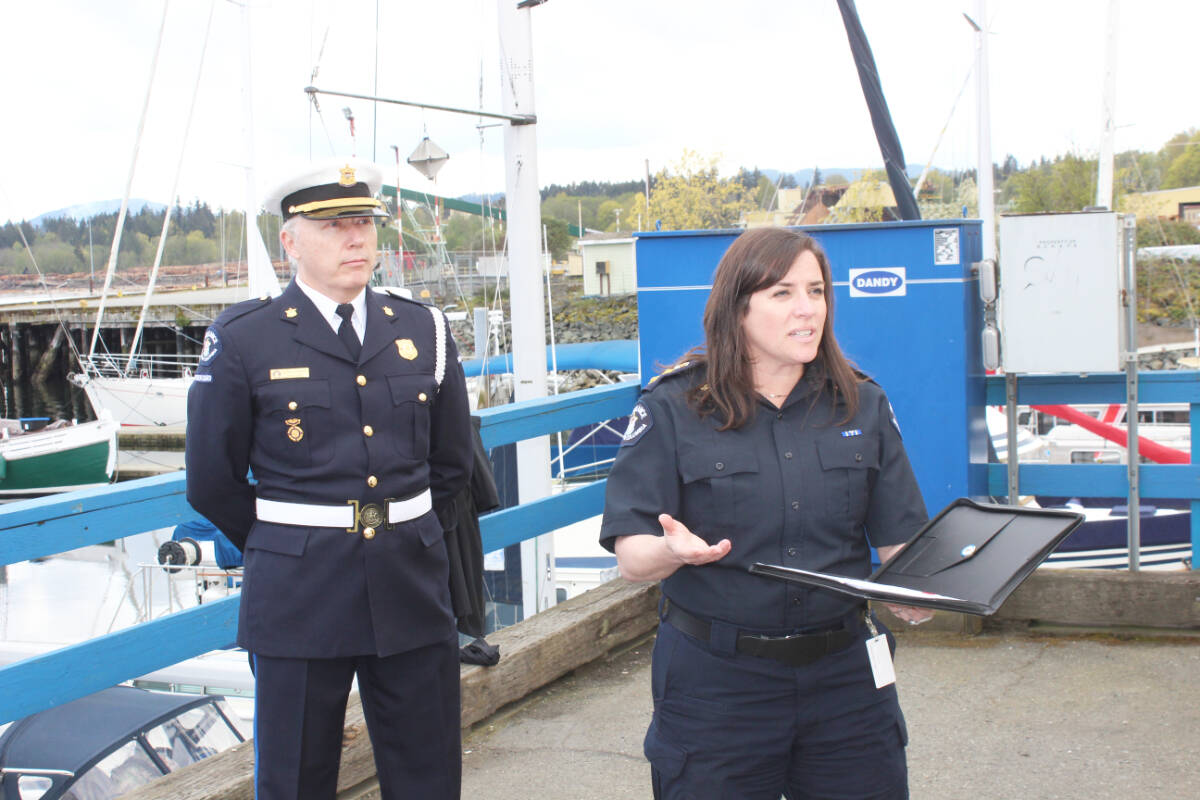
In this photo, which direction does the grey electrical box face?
toward the camera

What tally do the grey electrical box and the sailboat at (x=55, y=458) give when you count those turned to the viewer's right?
1

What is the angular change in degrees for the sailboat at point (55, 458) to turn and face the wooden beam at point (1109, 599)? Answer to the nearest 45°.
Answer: approximately 90° to its right

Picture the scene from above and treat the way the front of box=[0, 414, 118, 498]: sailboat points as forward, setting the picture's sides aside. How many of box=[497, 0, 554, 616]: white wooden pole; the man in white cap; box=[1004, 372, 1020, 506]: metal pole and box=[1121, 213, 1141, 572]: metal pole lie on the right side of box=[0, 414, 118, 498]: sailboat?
4

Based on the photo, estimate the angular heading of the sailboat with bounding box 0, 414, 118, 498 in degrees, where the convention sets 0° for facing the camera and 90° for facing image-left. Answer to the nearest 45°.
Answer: approximately 270°

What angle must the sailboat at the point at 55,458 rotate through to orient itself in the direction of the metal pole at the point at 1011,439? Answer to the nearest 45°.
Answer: approximately 90° to its right

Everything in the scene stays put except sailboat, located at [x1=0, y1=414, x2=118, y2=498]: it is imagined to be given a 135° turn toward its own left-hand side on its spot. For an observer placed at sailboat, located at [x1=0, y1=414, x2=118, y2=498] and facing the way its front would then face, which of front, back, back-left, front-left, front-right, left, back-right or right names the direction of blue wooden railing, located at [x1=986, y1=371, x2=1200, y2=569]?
back-left

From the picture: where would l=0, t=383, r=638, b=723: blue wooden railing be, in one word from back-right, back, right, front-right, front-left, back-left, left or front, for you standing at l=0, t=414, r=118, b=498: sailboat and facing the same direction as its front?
right

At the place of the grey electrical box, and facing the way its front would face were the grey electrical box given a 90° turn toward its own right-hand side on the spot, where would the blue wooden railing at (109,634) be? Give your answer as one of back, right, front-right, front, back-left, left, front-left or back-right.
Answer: front-left

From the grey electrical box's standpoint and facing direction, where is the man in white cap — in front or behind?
in front
